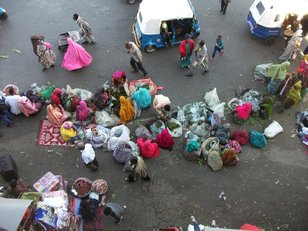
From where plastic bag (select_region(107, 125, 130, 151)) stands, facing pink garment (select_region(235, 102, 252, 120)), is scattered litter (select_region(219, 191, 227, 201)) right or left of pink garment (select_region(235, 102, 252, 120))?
right

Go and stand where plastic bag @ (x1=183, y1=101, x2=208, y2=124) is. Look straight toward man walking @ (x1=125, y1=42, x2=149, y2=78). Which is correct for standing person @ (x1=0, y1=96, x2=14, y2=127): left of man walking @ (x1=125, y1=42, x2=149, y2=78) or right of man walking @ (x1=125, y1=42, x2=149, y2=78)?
left

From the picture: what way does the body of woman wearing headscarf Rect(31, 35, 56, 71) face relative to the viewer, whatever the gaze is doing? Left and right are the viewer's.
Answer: facing away from the viewer and to the left of the viewer
